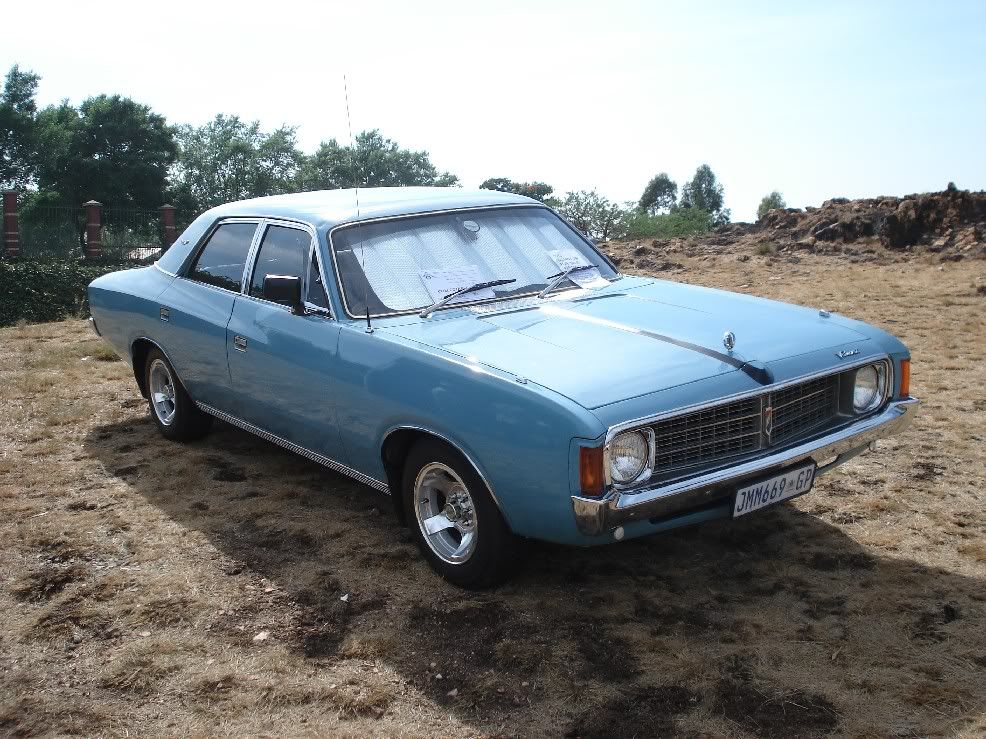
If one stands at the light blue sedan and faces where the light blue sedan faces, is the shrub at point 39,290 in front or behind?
behind

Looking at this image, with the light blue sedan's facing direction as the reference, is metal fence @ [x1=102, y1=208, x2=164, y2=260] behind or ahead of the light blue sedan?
behind

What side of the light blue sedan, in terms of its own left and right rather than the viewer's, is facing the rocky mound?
left

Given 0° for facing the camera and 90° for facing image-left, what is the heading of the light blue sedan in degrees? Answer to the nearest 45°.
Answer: approximately 315°

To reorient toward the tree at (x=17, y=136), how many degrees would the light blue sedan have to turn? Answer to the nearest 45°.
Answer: approximately 180°

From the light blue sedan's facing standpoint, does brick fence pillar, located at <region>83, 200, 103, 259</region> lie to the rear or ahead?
to the rear

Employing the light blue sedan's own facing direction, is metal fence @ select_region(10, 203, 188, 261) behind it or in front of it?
behind
